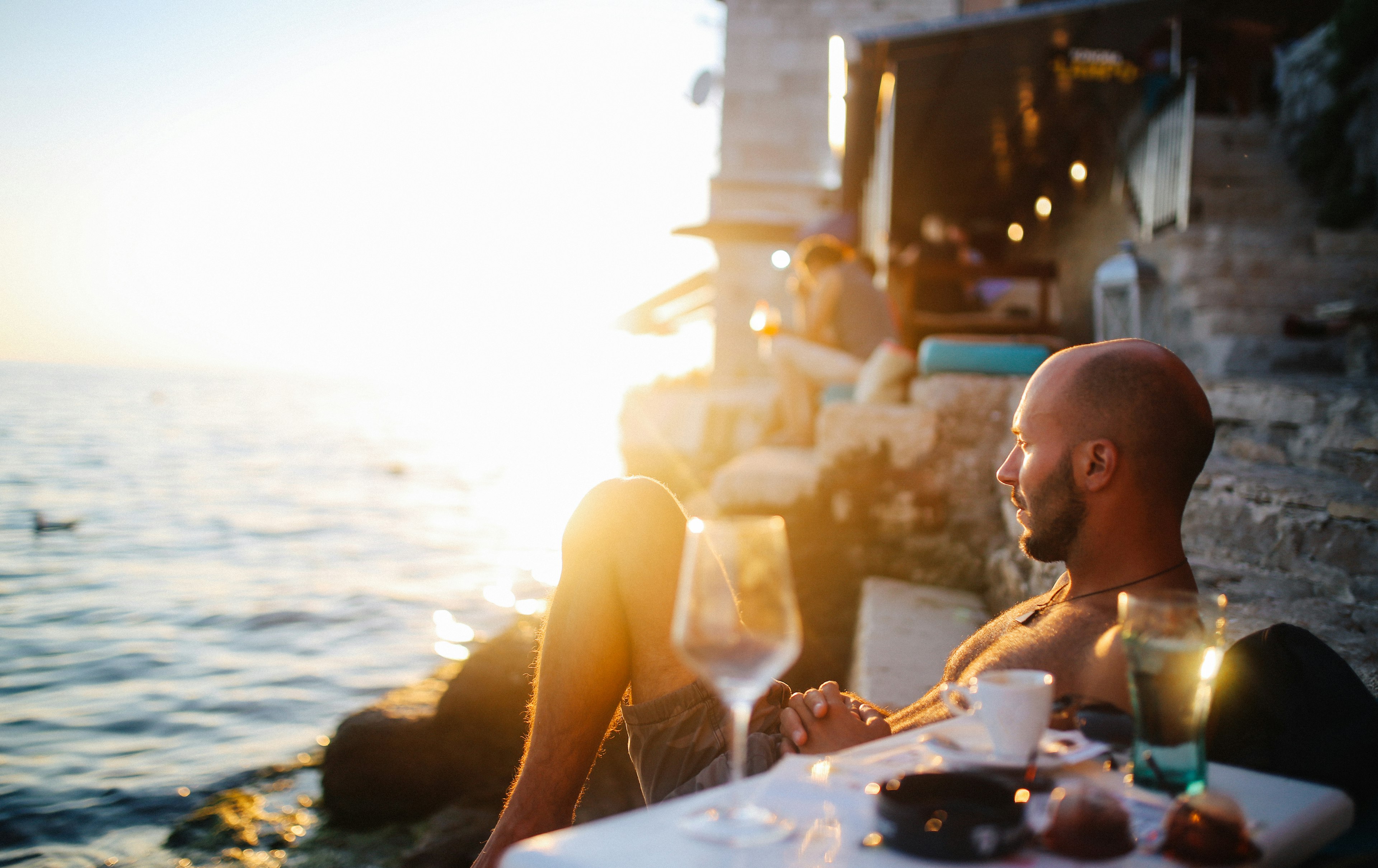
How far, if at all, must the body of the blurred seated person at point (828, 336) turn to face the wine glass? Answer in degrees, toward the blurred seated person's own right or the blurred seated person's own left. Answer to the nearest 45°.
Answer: approximately 90° to the blurred seated person's own left

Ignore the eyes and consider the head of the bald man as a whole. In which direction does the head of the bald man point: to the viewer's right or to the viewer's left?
to the viewer's left

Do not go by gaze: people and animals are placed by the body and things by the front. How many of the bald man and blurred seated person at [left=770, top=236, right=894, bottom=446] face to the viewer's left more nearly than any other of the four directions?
2

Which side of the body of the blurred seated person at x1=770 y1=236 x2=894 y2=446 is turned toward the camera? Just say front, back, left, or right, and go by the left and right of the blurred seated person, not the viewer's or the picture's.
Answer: left

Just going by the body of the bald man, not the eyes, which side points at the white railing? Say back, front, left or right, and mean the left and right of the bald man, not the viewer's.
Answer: right

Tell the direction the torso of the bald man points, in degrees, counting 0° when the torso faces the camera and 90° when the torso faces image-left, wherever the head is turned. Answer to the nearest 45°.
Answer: approximately 90°

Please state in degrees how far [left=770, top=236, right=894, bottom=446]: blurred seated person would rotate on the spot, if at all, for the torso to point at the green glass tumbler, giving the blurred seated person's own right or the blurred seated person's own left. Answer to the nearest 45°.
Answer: approximately 90° to the blurred seated person's own left

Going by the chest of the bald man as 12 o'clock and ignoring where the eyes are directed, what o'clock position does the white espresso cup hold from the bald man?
The white espresso cup is roughly at 9 o'clock from the bald man.

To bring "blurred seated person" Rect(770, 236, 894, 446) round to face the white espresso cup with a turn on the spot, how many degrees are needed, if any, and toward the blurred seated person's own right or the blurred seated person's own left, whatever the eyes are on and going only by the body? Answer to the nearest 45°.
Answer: approximately 90° to the blurred seated person's own left

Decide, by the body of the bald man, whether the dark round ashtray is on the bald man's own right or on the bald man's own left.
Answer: on the bald man's own left

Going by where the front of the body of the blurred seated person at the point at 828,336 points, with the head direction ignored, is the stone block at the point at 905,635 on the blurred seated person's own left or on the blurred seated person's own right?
on the blurred seated person's own left
